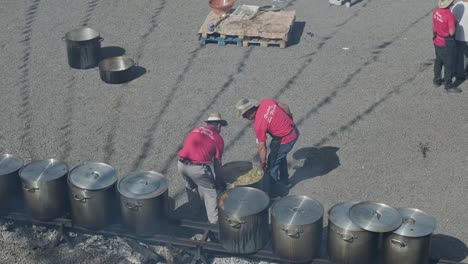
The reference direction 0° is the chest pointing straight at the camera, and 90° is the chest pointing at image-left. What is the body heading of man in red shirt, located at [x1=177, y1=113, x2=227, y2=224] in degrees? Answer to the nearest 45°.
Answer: approximately 225°

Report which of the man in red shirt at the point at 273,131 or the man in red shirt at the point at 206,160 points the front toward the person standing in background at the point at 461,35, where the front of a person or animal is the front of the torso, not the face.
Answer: the man in red shirt at the point at 206,160

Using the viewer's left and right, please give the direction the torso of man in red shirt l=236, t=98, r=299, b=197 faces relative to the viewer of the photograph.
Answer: facing to the left of the viewer

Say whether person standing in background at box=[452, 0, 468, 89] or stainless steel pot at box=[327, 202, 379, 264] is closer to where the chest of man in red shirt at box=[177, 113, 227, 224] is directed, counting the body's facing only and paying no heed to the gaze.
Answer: the person standing in background

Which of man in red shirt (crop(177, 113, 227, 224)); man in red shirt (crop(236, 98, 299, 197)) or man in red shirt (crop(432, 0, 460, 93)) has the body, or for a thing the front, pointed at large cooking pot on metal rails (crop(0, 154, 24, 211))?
man in red shirt (crop(236, 98, 299, 197))

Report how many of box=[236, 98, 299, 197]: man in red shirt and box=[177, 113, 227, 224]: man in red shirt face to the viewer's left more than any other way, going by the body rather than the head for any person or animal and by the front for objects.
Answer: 1

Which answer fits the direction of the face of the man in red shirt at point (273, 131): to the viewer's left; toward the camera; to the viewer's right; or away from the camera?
to the viewer's left
